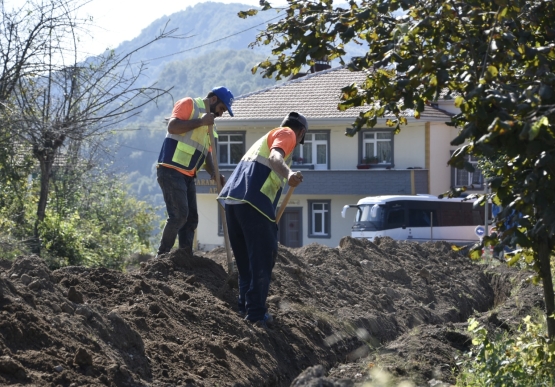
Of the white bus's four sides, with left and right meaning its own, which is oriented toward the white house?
right

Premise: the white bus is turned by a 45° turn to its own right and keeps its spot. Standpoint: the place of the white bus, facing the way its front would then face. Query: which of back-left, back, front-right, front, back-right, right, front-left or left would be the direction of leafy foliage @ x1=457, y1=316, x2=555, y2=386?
left

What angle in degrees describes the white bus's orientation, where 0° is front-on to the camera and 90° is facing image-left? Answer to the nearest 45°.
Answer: approximately 45°

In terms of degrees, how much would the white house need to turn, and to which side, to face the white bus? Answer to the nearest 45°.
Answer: approximately 45° to its left

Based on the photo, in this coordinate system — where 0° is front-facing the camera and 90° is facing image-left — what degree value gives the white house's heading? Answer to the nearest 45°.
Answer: approximately 0°

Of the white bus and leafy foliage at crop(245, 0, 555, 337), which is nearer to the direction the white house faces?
the leafy foliage

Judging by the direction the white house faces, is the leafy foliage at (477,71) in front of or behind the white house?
in front

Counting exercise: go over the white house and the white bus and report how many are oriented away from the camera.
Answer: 0

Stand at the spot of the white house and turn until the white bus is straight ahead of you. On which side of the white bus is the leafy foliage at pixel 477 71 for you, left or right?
right

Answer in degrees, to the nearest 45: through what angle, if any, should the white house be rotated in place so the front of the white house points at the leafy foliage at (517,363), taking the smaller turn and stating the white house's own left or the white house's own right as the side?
0° — it already faces it
